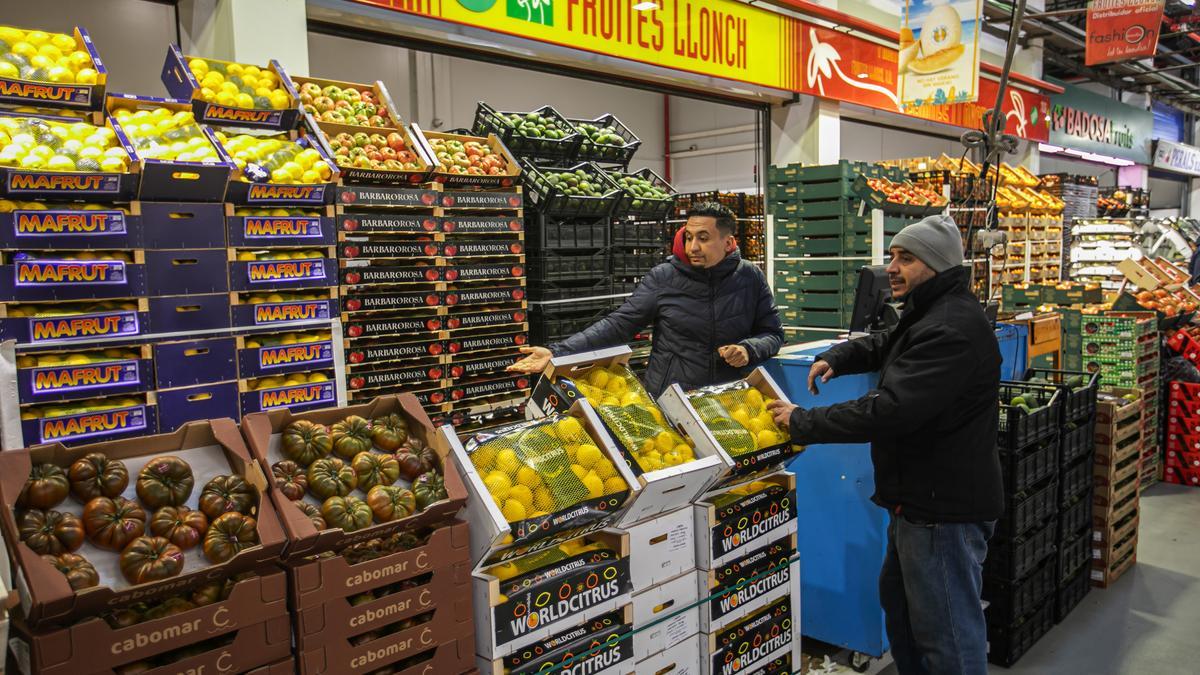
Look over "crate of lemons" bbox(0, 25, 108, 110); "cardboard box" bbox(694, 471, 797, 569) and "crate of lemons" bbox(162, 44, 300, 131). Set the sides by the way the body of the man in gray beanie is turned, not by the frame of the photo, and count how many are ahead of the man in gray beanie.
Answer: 3

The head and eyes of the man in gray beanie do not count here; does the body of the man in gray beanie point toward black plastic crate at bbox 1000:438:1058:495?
no

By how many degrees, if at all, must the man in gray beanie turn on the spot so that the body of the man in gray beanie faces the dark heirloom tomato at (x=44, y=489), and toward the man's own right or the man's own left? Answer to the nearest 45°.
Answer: approximately 45° to the man's own left

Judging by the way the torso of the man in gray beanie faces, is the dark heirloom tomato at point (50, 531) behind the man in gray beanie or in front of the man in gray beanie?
in front

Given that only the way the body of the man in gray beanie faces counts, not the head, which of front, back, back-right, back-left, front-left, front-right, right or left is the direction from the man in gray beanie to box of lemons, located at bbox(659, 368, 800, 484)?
front

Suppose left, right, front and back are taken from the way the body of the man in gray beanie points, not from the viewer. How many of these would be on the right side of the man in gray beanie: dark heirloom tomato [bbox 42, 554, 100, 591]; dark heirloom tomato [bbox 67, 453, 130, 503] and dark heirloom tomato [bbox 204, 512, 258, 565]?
0

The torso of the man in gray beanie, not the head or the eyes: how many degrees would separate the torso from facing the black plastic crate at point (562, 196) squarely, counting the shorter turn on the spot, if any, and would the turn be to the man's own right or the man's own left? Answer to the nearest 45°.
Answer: approximately 45° to the man's own right

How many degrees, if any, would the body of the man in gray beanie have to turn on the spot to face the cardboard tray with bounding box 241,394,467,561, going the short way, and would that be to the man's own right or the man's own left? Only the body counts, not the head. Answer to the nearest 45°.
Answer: approximately 45° to the man's own left

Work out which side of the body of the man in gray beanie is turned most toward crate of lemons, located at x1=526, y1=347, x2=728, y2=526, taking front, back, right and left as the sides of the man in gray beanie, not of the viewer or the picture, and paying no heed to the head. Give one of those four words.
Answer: front

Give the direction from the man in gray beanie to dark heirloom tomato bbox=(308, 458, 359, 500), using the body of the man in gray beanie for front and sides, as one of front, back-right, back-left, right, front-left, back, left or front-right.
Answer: front-left

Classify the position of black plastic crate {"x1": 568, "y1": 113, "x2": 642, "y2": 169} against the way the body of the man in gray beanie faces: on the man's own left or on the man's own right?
on the man's own right

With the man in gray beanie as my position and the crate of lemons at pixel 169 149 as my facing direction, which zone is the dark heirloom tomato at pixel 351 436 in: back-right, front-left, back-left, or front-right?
front-left

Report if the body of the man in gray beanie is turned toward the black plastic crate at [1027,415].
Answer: no

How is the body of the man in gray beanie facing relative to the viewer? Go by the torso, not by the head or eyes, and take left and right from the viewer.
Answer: facing to the left of the viewer

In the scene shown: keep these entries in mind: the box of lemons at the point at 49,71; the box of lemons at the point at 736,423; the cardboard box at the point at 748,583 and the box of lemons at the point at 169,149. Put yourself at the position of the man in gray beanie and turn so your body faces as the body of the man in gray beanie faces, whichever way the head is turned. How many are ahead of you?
4

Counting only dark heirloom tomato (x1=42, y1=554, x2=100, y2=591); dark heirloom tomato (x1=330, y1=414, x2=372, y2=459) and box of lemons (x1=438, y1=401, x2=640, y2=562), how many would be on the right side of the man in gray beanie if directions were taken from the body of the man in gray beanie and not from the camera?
0

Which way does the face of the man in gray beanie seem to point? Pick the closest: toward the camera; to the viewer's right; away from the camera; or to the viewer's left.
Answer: to the viewer's left
